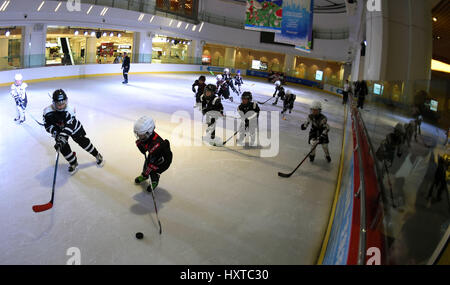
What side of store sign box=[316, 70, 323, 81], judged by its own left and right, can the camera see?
front

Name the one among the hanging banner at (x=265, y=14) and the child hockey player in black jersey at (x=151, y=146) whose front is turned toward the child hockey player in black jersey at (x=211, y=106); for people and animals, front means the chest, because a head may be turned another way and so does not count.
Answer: the hanging banner

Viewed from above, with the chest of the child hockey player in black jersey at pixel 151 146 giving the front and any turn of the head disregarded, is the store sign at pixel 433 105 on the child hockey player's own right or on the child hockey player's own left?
on the child hockey player's own left

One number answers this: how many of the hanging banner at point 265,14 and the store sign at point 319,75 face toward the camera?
2

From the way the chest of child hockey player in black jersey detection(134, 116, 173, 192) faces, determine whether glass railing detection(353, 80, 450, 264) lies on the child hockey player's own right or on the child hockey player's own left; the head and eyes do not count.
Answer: on the child hockey player's own left

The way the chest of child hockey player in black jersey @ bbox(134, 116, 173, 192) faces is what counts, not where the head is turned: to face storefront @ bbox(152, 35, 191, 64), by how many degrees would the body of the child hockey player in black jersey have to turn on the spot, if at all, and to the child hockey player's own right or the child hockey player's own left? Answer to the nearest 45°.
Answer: approximately 135° to the child hockey player's own right

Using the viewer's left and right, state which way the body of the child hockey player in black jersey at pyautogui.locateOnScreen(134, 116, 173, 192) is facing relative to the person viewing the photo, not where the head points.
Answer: facing the viewer and to the left of the viewer

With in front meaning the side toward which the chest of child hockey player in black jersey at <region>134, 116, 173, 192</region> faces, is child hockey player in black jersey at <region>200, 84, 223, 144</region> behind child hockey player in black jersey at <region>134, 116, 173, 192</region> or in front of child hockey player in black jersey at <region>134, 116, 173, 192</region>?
behind

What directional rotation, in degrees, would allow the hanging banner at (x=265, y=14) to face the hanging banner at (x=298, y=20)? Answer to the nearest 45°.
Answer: approximately 45° to its left

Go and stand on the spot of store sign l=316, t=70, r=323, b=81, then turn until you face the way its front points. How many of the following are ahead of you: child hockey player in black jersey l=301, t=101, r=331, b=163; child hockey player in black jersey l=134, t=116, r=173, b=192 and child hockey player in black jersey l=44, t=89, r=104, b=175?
3

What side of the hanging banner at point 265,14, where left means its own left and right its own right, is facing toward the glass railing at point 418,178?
front

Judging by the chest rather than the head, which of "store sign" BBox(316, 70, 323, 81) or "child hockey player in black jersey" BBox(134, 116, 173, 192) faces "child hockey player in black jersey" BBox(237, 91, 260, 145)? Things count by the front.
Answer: the store sign

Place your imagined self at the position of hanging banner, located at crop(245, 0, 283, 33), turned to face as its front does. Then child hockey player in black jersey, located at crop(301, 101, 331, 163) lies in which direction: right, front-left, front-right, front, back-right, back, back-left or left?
front

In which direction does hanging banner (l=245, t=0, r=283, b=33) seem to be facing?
toward the camera

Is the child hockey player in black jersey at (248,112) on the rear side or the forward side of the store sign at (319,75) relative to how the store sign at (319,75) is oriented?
on the forward side
